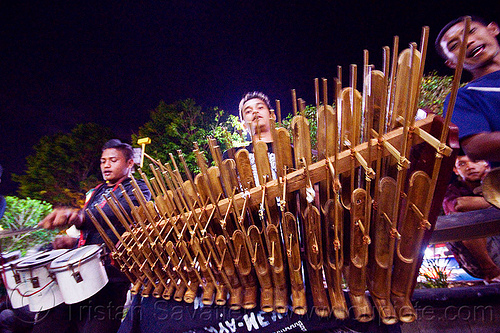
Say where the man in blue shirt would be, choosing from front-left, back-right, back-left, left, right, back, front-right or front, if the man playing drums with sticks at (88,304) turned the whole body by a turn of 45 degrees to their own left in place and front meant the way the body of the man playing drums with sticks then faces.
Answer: front-left

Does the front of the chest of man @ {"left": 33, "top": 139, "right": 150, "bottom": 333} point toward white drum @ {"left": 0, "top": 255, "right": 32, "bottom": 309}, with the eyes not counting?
yes
